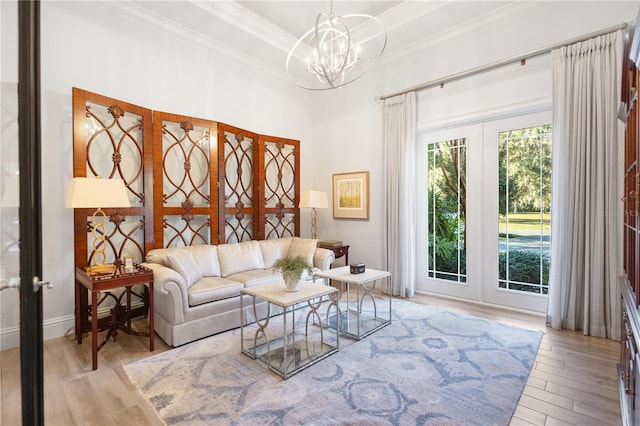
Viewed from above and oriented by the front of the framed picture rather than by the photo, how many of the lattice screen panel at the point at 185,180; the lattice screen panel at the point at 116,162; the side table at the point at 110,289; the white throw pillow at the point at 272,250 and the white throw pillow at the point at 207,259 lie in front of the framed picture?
5

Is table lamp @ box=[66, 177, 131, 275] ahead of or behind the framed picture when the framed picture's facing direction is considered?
ahead

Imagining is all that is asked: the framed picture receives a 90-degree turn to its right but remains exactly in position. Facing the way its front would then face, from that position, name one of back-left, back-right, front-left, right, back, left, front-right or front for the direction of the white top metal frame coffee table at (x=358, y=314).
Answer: back-left

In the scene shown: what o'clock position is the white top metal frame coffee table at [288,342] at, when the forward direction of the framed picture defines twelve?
The white top metal frame coffee table is roughly at 11 o'clock from the framed picture.

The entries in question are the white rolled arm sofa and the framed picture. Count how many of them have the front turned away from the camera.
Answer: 0

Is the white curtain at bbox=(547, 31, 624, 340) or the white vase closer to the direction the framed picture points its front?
the white vase

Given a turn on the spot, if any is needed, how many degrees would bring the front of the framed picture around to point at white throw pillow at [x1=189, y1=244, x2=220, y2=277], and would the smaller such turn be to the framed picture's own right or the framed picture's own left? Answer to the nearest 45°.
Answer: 0° — it already faces it

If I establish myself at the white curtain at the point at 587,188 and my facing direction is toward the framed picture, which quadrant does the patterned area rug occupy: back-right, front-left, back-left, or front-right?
front-left

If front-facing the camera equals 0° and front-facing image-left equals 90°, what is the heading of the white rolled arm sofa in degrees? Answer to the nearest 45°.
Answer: approximately 315°

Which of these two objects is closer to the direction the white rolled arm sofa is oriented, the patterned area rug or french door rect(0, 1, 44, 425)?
the patterned area rug

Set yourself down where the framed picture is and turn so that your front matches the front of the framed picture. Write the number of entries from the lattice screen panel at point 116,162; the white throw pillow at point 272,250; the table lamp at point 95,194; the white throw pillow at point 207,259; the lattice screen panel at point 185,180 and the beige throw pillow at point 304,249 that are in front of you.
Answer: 6

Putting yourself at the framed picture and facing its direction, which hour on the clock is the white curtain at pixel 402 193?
The white curtain is roughly at 9 o'clock from the framed picture.

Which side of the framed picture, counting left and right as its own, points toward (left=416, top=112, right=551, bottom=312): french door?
left

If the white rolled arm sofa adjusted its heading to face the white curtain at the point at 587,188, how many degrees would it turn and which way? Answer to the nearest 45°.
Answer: approximately 45° to its left
